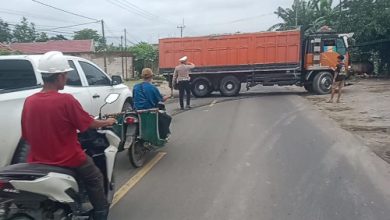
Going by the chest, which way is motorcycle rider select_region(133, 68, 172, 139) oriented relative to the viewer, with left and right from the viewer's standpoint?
facing away from the viewer and to the right of the viewer

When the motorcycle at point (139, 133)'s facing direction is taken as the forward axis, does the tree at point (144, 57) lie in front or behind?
in front

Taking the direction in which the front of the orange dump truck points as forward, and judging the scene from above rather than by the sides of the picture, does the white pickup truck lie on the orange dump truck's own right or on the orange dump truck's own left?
on the orange dump truck's own right

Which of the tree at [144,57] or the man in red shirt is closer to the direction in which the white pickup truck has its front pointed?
the tree

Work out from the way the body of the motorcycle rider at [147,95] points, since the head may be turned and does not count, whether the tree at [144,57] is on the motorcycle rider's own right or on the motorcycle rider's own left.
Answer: on the motorcycle rider's own left

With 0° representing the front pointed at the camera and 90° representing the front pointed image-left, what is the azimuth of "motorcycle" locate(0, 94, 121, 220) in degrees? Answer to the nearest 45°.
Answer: approximately 225°

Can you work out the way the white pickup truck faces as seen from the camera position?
facing away from the viewer and to the right of the viewer

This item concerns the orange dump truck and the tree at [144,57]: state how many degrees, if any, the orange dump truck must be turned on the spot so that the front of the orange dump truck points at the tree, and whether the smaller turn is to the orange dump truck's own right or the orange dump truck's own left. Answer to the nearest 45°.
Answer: approximately 135° to the orange dump truck's own left

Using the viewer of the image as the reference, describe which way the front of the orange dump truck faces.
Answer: facing to the right of the viewer

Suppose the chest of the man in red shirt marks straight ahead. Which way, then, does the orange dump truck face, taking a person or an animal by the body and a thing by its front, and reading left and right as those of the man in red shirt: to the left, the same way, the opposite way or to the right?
to the right

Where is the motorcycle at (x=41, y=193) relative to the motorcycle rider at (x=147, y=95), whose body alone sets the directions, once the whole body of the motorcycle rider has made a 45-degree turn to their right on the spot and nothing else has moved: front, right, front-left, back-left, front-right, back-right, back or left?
right

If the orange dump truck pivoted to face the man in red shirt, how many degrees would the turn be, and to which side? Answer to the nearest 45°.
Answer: approximately 90° to its right
